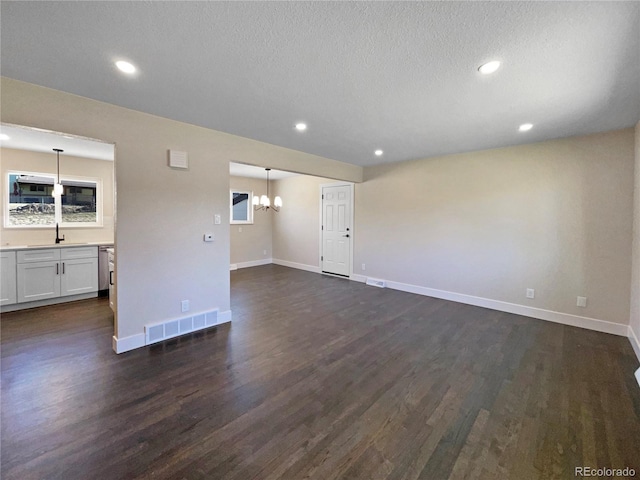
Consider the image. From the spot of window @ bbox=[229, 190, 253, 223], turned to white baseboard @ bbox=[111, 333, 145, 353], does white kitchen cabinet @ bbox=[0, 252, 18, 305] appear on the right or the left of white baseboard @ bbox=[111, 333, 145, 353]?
right

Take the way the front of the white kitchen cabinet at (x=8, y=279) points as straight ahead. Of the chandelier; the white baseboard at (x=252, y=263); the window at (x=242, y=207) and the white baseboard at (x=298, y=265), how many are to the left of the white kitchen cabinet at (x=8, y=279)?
4

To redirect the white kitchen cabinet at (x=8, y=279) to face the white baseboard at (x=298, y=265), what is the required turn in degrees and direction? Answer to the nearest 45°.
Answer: approximately 90° to its left

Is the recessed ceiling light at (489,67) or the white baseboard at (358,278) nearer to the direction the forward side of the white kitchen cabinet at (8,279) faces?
the recessed ceiling light

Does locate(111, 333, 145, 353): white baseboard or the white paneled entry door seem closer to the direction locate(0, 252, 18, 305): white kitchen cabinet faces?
the white baseboard

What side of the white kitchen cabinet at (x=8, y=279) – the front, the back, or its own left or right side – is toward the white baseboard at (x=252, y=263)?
left

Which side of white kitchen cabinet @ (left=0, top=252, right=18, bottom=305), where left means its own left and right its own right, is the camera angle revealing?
front

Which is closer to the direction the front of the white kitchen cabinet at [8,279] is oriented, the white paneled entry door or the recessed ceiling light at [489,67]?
the recessed ceiling light

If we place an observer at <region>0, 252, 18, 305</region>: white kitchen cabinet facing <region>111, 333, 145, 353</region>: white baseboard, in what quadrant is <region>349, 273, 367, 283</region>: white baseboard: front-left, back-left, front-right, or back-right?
front-left

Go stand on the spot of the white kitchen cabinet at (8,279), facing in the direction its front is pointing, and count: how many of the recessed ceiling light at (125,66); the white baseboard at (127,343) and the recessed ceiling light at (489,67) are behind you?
0

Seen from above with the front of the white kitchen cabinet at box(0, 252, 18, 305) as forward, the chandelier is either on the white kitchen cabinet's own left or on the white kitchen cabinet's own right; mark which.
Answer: on the white kitchen cabinet's own left

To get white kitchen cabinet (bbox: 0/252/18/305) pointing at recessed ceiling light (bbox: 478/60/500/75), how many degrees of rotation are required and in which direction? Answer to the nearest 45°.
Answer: approximately 45° to its left

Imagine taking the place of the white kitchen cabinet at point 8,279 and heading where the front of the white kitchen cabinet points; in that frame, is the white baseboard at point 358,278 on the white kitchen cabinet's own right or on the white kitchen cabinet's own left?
on the white kitchen cabinet's own left

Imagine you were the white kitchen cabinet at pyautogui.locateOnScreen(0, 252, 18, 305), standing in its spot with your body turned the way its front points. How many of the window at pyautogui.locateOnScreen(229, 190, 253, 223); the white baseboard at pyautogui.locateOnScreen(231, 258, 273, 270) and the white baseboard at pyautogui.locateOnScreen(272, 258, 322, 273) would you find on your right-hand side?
0

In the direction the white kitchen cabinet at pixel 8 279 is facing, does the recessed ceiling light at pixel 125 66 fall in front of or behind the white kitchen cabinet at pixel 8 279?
in front
